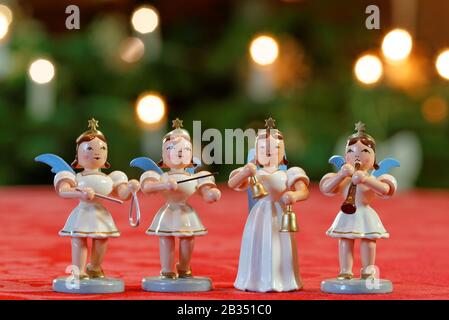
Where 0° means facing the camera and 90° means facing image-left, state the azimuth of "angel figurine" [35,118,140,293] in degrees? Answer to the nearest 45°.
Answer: approximately 315°

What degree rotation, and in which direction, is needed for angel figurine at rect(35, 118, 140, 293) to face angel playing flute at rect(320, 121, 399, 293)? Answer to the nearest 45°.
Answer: approximately 45° to its left

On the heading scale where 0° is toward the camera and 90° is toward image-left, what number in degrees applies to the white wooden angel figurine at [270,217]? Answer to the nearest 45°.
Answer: approximately 0°
